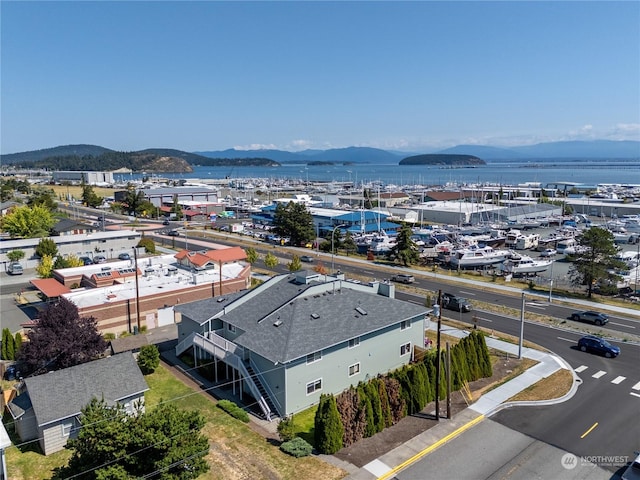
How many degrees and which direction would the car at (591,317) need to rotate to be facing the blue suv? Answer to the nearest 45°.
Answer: approximately 135° to its left

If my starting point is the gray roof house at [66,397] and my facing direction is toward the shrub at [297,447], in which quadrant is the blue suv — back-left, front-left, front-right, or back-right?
front-left

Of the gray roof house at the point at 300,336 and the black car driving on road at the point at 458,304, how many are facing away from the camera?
0

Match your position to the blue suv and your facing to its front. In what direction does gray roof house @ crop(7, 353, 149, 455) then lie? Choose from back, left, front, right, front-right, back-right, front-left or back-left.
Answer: right

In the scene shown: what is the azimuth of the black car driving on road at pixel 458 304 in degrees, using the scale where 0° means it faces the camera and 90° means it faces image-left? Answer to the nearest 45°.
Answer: approximately 315°

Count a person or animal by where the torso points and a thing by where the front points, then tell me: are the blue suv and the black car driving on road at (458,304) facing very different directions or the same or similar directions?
same or similar directions

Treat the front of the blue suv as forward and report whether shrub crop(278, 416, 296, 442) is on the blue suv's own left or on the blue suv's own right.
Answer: on the blue suv's own right

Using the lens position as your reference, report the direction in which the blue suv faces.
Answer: facing the viewer and to the right of the viewer

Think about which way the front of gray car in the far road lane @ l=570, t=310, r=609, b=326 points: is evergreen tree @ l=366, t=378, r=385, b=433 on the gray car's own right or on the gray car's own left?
on the gray car's own left

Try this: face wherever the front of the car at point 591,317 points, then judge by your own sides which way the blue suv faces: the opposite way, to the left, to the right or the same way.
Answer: the opposite way

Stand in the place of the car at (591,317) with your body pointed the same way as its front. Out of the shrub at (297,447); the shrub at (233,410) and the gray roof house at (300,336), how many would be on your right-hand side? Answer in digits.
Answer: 0

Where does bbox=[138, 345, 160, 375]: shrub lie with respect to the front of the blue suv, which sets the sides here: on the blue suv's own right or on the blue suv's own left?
on the blue suv's own right

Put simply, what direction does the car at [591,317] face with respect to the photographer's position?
facing away from the viewer and to the left of the viewer

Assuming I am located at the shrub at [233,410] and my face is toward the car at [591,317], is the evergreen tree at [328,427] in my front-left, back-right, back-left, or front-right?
front-right

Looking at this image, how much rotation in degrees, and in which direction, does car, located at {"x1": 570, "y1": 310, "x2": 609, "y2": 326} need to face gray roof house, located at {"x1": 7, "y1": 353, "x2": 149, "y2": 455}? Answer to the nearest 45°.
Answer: approximately 90° to its left
